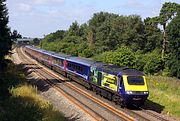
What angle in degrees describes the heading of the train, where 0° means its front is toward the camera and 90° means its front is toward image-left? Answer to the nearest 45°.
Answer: approximately 315°

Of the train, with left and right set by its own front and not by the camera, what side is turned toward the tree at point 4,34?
right
